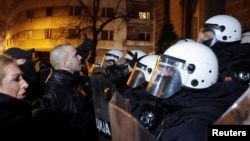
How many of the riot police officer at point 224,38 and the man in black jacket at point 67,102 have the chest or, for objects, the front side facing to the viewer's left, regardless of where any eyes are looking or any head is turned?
1

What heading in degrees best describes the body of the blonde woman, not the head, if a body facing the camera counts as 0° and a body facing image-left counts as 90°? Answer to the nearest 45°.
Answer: approximately 270°

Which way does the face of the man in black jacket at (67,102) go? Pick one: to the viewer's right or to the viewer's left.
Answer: to the viewer's right

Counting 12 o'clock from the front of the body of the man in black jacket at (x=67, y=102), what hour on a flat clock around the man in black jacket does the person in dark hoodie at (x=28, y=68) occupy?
The person in dark hoodie is roughly at 8 o'clock from the man in black jacket.

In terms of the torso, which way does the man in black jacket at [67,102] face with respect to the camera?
to the viewer's right

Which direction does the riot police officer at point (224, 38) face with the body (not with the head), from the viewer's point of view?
to the viewer's left

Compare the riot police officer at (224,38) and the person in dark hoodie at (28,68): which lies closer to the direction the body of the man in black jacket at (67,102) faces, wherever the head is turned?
the riot police officer

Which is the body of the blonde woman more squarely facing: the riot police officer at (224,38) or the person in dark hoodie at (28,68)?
the riot police officer

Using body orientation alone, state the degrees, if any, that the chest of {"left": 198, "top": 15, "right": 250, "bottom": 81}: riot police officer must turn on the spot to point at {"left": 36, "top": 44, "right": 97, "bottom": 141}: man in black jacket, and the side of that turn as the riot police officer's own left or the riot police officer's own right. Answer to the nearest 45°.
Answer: approximately 45° to the riot police officer's own left

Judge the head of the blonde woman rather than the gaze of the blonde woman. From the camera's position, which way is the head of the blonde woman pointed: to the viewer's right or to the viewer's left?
to the viewer's right
